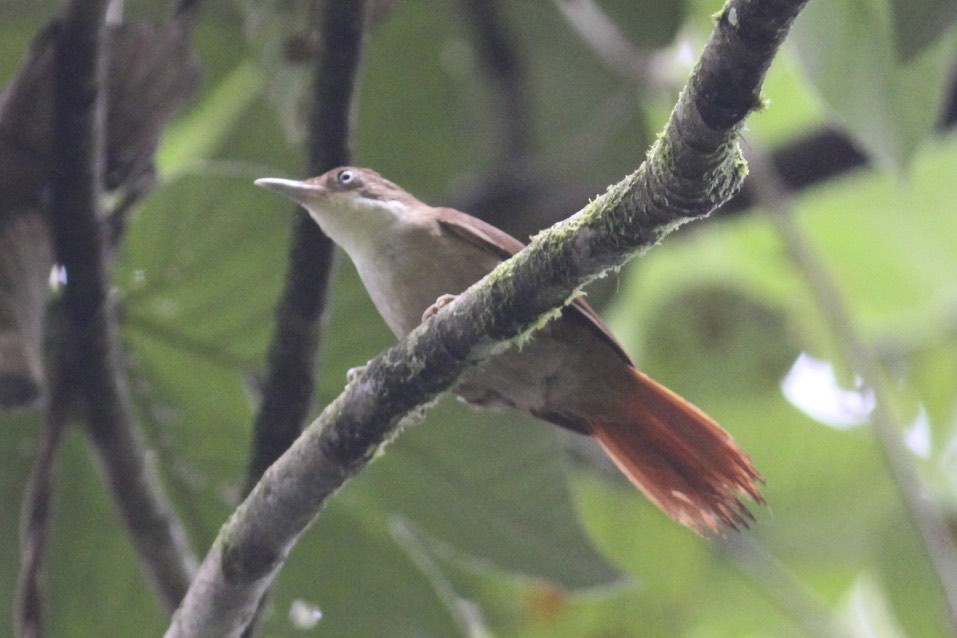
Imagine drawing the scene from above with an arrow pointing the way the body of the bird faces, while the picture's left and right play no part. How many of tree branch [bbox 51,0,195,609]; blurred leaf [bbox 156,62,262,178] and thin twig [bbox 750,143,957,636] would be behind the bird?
1

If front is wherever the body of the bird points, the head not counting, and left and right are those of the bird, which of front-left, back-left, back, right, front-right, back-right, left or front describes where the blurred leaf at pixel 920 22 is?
back-right

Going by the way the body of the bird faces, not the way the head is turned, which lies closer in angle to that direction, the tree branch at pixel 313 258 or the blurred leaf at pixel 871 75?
the tree branch

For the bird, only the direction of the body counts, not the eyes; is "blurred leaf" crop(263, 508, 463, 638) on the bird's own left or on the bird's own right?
on the bird's own right

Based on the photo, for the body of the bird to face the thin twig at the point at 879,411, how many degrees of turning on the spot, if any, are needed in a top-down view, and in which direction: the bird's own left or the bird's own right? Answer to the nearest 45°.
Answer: approximately 180°

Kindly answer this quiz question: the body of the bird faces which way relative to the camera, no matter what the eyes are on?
to the viewer's left

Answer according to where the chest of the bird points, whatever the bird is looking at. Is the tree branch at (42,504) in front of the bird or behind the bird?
in front

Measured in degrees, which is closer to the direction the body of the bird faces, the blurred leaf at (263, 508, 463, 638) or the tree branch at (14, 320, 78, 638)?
the tree branch
